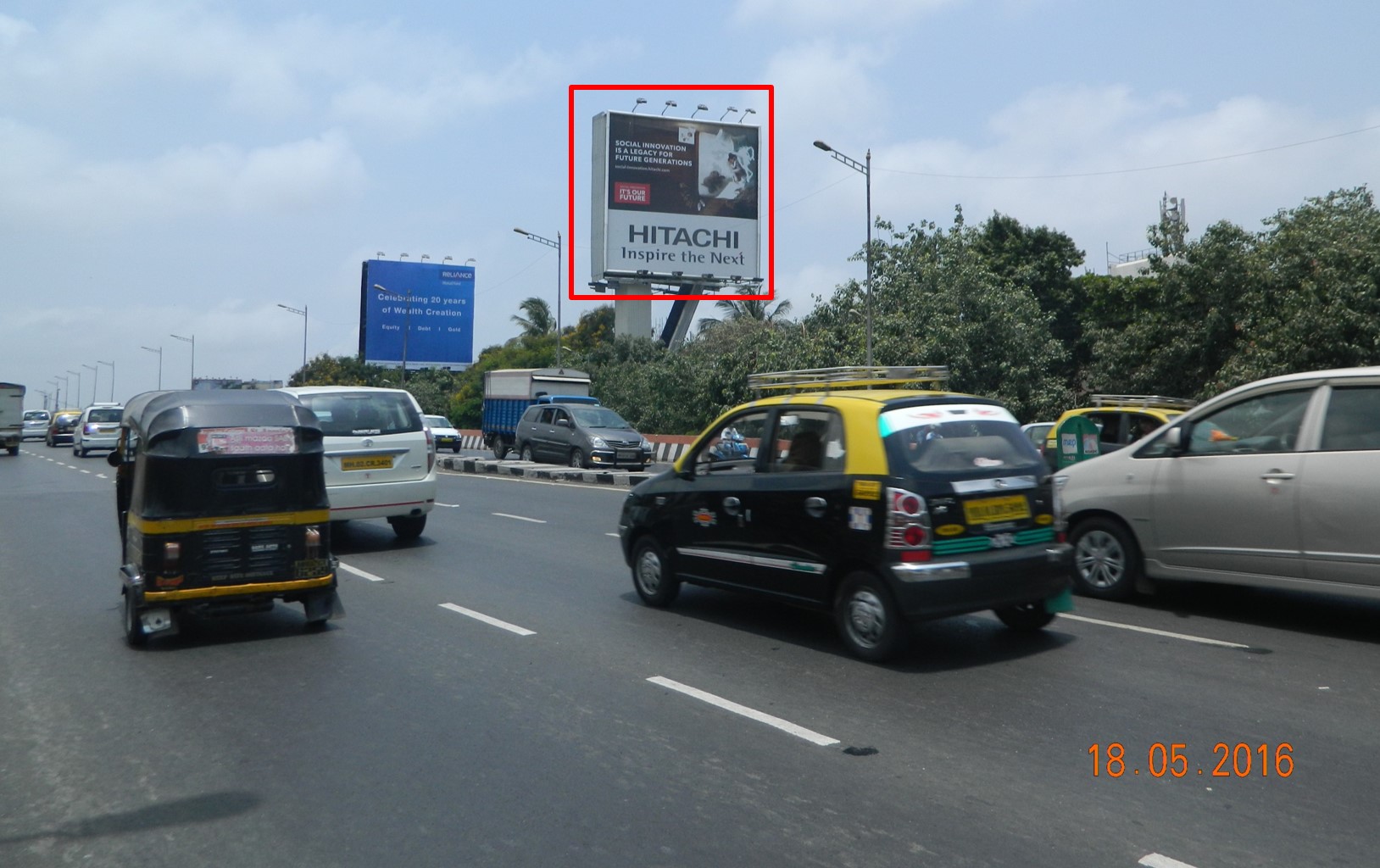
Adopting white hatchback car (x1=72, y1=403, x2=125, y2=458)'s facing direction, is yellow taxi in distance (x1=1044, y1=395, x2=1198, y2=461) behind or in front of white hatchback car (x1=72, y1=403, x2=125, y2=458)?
behind

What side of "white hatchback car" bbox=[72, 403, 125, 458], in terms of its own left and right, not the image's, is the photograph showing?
back

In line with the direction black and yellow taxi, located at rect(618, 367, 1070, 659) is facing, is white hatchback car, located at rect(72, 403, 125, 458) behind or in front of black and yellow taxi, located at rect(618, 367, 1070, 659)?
in front

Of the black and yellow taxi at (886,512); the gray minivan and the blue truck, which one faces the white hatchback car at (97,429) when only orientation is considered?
the black and yellow taxi

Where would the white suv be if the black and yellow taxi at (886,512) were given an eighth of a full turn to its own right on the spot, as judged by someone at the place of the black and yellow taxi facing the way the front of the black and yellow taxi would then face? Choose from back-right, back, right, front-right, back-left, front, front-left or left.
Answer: front-left

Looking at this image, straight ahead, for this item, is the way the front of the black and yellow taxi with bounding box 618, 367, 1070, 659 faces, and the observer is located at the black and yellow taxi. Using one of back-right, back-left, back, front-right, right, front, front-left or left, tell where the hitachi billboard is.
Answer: front-right

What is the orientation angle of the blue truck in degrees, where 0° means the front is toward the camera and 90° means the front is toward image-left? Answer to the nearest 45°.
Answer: approximately 315°

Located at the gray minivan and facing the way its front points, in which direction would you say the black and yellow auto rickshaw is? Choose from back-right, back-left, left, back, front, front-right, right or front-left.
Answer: front-right

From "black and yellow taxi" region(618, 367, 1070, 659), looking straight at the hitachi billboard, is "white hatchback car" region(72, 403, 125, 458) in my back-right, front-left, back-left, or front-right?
front-left

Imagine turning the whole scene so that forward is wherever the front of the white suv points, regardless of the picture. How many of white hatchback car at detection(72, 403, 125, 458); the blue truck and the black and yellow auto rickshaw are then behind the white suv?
1

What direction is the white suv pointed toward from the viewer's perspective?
away from the camera

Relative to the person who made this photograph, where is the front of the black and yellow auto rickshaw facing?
facing away from the viewer

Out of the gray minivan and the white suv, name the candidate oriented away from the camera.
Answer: the white suv

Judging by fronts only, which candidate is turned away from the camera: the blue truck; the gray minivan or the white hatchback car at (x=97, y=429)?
the white hatchback car

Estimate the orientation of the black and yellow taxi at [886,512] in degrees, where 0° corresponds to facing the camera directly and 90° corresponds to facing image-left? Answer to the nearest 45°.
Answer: approximately 135°

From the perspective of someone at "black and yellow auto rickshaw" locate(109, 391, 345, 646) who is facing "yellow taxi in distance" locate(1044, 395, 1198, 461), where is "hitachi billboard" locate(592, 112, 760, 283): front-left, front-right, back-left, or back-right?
front-left

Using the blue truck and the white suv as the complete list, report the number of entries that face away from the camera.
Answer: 1
